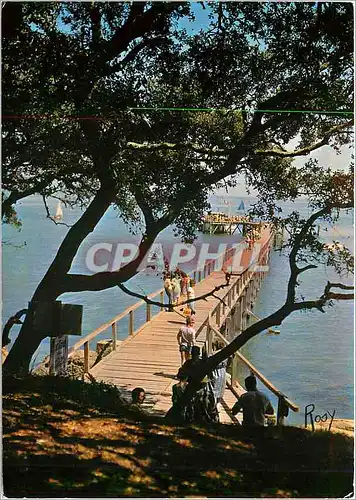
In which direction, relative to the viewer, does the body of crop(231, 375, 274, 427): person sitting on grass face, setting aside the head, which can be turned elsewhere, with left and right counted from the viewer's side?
facing away from the viewer

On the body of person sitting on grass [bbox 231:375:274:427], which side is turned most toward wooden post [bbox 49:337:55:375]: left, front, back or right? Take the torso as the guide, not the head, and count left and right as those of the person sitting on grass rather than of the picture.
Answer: left
